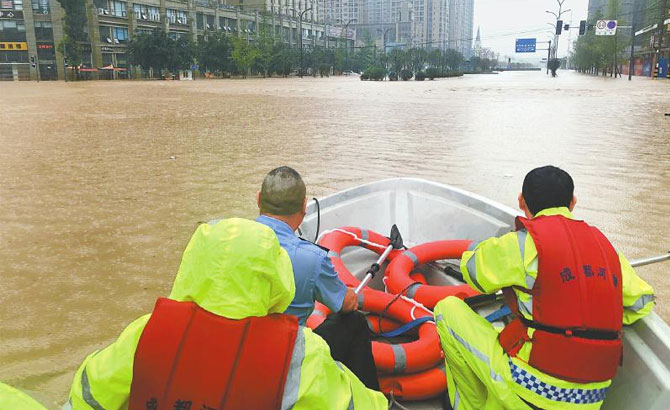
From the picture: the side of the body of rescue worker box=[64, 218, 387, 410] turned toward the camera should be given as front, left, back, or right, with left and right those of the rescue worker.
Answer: back

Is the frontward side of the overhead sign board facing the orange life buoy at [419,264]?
yes

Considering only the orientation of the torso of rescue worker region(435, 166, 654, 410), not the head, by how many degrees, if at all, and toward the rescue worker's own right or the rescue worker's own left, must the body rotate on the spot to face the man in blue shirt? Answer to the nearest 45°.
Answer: approximately 45° to the rescue worker's own left

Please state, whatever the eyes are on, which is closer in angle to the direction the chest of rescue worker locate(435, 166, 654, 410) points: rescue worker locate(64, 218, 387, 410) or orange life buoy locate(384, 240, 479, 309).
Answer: the orange life buoy

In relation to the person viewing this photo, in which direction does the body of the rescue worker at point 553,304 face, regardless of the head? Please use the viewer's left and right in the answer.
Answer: facing away from the viewer and to the left of the viewer

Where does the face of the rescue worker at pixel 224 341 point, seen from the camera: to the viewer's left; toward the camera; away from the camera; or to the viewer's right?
away from the camera

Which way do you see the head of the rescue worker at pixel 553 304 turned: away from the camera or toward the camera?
away from the camera

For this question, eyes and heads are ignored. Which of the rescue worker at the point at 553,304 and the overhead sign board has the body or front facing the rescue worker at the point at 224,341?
the overhead sign board

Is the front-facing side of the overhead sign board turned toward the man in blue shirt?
yes

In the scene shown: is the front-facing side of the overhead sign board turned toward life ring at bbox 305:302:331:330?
yes
